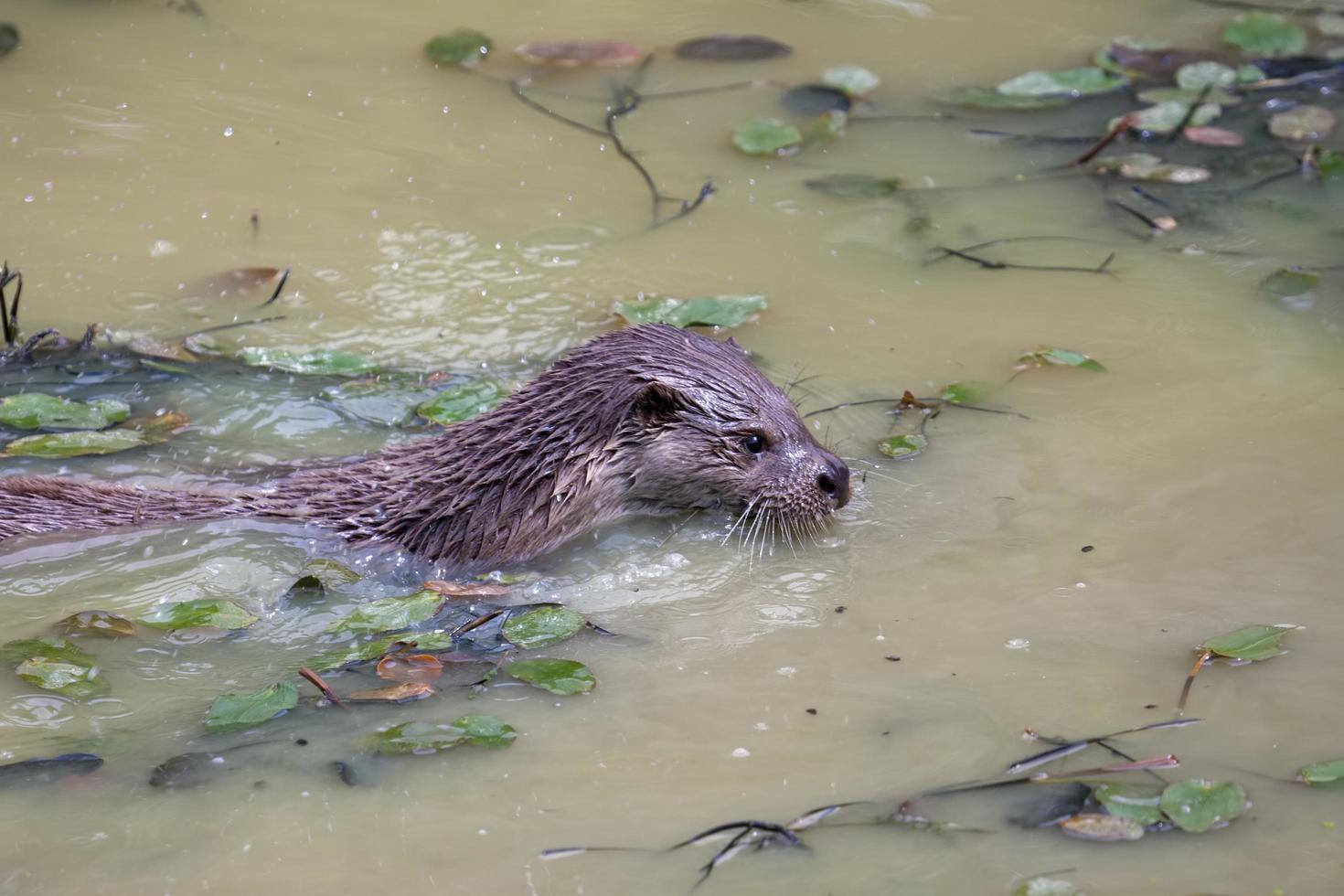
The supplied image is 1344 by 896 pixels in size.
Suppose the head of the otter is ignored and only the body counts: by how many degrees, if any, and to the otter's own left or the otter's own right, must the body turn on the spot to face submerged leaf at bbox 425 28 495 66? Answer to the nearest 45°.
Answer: approximately 90° to the otter's own left

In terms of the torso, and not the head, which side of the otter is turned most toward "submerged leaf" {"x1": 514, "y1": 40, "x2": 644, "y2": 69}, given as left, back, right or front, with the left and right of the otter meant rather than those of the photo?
left

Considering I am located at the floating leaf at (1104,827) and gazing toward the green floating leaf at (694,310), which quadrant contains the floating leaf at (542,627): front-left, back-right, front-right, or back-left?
front-left

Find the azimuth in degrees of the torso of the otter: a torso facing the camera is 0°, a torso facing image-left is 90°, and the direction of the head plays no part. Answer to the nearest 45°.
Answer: approximately 270°

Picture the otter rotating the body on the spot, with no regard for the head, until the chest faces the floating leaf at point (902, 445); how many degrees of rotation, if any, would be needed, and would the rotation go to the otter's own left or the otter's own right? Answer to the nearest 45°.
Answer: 0° — it already faces it

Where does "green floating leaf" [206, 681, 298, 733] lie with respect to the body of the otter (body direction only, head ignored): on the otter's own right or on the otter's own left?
on the otter's own right

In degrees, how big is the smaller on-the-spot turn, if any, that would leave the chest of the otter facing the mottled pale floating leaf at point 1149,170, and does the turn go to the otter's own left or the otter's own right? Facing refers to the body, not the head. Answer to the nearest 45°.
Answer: approximately 45° to the otter's own left

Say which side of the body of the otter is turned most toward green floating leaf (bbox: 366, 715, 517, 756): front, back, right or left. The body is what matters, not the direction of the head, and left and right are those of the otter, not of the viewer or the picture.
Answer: right

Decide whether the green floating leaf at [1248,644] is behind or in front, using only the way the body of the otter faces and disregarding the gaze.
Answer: in front

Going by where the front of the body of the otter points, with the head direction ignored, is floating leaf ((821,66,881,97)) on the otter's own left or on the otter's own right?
on the otter's own left

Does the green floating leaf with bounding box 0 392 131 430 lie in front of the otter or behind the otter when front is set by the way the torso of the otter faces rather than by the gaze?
behind

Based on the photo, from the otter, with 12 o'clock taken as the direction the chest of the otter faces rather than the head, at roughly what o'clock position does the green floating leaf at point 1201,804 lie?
The green floating leaf is roughly at 2 o'clock from the otter.
